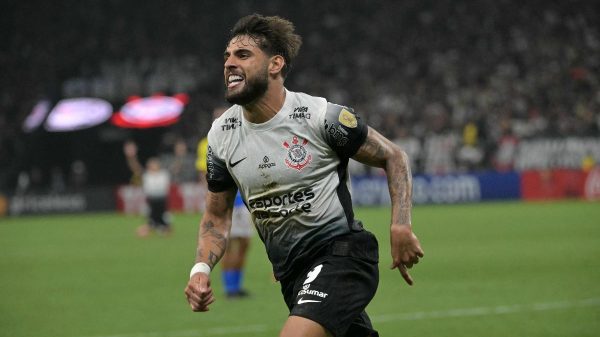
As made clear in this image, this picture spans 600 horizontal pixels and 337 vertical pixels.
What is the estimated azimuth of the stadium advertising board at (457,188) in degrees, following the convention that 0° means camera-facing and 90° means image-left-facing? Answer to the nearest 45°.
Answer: approximately 0°

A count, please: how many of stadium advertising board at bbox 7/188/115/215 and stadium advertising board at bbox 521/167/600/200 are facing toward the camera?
2

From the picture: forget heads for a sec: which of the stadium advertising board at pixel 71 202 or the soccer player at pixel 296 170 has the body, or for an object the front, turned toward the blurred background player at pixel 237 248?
the stadium advertising board

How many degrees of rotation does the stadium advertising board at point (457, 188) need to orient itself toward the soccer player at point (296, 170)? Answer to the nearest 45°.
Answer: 0° — it already faces them

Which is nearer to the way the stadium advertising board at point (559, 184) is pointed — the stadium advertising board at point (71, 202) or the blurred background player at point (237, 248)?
the blurred background player

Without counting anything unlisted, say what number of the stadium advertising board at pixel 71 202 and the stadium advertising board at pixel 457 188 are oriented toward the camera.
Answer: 2

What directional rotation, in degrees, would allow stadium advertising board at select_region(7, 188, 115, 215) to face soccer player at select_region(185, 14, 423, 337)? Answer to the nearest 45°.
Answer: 0° — it already faces them
